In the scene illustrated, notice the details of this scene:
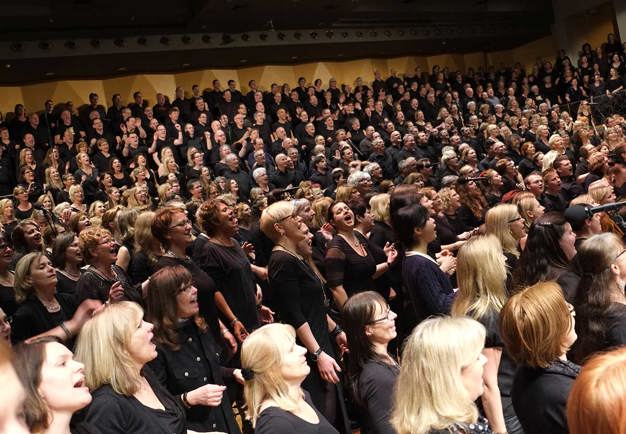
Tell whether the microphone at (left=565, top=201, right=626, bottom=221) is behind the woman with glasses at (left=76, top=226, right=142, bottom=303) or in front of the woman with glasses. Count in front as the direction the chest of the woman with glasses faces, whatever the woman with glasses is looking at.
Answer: in front

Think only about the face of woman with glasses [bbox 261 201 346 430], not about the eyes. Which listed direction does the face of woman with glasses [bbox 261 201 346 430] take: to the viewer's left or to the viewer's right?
to the viewer's right

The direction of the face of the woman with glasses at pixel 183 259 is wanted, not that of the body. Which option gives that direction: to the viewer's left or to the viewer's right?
to the viewer's right

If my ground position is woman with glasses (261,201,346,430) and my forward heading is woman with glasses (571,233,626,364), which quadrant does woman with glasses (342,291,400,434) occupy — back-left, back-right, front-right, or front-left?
front-right

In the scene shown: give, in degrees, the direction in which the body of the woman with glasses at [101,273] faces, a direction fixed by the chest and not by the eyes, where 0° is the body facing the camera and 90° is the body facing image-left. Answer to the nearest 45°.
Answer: approximately 315°

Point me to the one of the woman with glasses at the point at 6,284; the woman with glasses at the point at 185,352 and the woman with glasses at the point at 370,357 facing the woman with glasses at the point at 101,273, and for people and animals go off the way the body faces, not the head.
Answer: the woman with glasses at the point at 6,284

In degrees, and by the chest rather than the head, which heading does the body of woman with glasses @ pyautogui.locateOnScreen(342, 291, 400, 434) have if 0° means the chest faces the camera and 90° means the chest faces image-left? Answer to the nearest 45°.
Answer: approximately 270°

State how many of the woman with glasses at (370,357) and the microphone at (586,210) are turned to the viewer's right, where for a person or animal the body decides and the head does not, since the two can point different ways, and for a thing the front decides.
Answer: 1

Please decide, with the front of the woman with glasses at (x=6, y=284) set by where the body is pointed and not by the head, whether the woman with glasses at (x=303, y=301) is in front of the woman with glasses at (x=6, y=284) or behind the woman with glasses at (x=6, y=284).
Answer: in front

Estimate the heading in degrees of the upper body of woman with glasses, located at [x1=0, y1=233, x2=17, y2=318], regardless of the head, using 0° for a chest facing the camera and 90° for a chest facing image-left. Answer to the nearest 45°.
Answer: approximately 315°

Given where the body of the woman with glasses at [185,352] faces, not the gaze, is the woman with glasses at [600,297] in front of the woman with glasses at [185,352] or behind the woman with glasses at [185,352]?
in front

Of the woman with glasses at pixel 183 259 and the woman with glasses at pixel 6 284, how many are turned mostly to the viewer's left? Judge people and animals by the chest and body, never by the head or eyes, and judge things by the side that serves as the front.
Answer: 0

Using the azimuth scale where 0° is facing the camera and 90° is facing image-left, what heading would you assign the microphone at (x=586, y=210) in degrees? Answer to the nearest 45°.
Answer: approximately 90°

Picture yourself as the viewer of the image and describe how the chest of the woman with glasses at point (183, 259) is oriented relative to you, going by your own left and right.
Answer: facing the viewer and to the right of the viewer

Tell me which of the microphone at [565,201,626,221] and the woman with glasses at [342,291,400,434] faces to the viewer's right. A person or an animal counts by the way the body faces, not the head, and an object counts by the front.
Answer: the woman with glasses

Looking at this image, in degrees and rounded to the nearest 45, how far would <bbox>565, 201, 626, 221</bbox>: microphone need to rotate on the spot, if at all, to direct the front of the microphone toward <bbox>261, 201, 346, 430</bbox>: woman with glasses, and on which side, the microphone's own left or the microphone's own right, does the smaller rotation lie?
0° — it already faces them

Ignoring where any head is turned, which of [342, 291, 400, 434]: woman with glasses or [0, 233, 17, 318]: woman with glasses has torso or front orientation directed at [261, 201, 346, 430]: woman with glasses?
[0, 233, 17, 318]: woman with glasses
